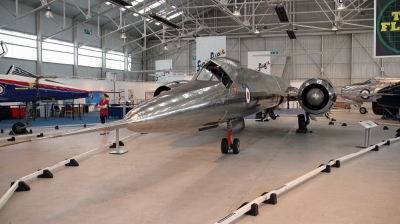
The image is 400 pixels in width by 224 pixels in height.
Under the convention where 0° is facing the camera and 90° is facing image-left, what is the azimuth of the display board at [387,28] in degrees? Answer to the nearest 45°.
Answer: approximately 0°

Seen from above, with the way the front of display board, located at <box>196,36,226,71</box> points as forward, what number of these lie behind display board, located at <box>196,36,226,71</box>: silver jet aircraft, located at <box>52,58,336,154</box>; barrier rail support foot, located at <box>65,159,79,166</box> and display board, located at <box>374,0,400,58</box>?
0

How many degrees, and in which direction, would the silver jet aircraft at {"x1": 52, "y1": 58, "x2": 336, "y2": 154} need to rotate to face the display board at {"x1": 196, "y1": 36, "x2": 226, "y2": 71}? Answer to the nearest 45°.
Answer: approximately 135° to its right

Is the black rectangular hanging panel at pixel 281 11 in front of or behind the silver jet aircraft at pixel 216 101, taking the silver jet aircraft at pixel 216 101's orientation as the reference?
behind

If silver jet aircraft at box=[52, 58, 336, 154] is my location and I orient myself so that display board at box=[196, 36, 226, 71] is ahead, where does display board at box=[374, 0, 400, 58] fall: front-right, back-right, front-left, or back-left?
front-right

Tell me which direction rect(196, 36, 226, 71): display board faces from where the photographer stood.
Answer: facing the viewer

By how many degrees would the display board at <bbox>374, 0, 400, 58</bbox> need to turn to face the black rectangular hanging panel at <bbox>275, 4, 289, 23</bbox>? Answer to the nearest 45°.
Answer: approximately 135° to its right

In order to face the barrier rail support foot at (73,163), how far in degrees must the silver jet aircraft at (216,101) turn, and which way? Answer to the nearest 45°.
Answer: approximately 45° to its right

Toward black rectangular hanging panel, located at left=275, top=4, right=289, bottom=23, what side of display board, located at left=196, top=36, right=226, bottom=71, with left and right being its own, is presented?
left

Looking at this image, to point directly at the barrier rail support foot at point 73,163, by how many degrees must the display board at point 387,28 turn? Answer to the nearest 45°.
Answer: approximately 45° to its right

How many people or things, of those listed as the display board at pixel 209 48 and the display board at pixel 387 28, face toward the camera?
2

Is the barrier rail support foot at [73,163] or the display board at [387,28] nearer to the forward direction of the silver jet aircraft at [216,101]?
the barrier rail support foot

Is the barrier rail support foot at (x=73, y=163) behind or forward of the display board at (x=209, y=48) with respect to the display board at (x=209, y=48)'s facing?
forward

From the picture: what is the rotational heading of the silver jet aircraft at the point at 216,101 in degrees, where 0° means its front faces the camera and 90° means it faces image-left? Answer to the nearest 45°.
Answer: approximately 45°
